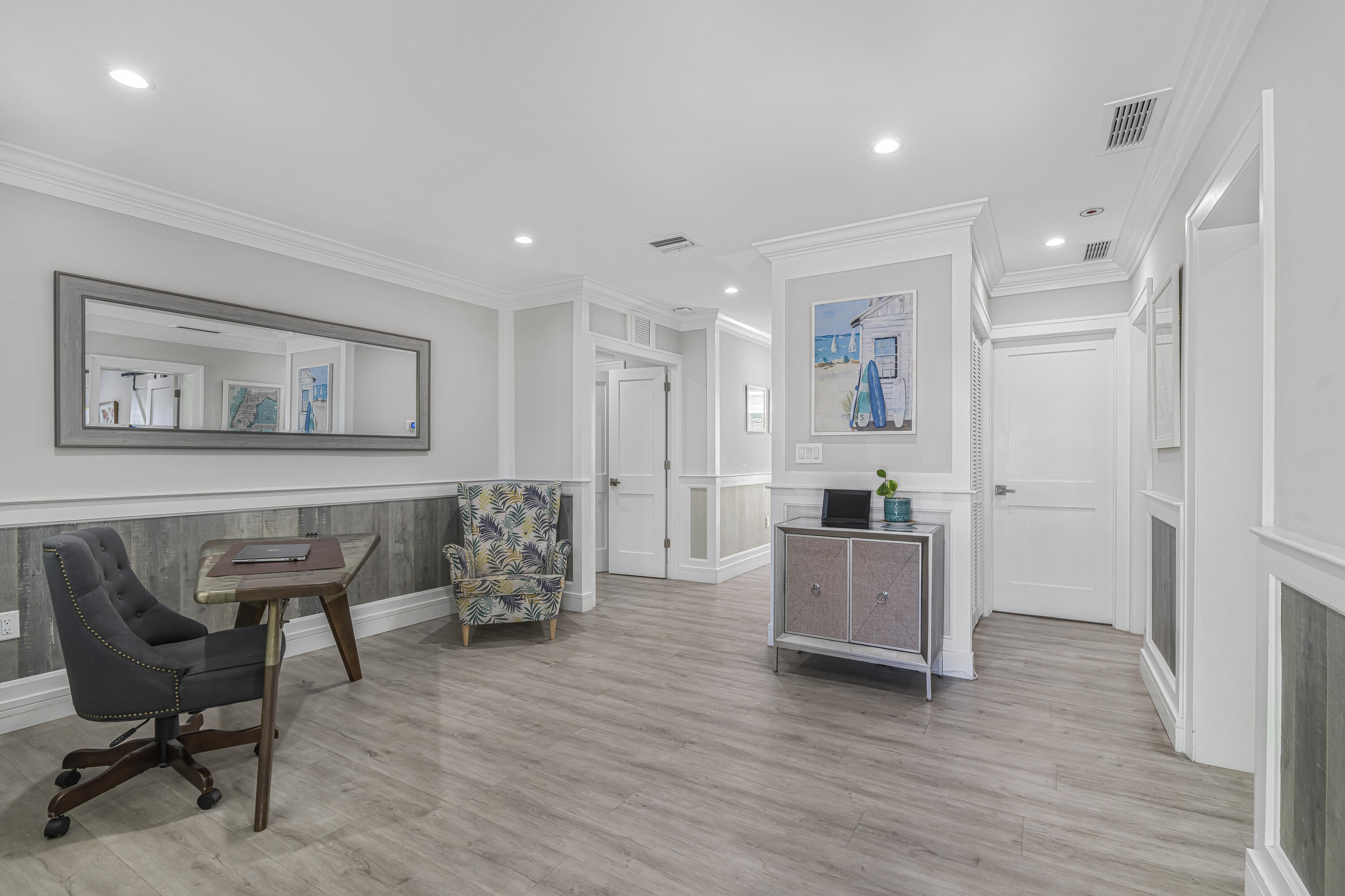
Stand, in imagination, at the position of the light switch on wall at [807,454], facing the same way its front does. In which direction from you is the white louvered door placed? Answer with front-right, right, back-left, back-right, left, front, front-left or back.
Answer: back-left

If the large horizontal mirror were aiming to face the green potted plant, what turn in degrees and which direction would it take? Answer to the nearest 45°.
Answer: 0° — it already faces it

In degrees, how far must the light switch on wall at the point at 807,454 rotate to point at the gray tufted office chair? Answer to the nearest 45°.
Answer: approximately 45° to its right

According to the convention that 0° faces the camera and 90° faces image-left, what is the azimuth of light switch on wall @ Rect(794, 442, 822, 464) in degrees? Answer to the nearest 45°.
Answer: approximately 0°

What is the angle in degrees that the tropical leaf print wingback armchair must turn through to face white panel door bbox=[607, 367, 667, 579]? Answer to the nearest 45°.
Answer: approximately 135° to its left

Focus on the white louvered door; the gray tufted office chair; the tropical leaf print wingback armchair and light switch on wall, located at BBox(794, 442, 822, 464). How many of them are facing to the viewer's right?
2

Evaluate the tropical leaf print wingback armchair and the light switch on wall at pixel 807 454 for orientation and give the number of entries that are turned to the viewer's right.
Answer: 0

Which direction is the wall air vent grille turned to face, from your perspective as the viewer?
facing the viewer and to the right of the viewer

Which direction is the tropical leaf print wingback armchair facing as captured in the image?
toward the camera

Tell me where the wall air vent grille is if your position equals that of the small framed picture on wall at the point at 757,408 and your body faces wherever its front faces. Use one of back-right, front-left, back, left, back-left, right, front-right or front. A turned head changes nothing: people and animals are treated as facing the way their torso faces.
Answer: right

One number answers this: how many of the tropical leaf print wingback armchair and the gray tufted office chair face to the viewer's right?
1

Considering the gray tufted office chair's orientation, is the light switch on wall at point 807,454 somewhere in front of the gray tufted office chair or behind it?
in front

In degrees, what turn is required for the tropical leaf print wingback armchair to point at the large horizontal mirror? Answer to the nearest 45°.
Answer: approximately 90° to its right

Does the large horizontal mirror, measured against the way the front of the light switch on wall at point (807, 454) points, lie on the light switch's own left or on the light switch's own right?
on the light switch's own right

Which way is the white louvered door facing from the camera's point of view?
to the viewer's right

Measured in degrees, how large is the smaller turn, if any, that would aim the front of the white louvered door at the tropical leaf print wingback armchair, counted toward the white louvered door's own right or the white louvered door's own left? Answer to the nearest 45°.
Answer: approximately 135° to the white louvered door's own right
